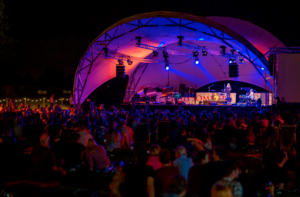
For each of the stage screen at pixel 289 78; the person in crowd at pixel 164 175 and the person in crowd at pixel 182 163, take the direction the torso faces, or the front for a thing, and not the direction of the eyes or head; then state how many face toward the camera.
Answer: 1

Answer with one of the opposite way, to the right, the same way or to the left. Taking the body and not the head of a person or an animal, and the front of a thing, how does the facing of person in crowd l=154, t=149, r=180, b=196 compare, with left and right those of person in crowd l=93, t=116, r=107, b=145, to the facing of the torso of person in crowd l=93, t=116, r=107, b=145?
the same way

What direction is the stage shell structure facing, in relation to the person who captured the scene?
facing the viewer and to the left of the viewer

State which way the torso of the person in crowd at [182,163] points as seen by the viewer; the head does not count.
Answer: away from the camera

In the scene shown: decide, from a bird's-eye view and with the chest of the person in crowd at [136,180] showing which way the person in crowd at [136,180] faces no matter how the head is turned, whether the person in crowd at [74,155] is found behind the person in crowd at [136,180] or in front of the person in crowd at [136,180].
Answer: in front

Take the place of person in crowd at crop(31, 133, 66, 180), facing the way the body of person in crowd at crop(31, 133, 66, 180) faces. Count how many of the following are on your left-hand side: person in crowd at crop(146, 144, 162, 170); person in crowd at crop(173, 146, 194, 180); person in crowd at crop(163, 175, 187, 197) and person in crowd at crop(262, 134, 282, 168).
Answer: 0

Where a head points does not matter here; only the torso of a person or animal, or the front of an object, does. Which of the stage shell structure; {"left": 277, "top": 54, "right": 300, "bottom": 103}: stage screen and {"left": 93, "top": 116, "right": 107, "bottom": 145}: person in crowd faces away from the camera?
the person in crowd

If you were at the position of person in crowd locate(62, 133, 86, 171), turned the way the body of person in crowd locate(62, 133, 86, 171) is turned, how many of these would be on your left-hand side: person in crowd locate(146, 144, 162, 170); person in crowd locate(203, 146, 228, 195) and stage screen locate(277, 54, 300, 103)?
0

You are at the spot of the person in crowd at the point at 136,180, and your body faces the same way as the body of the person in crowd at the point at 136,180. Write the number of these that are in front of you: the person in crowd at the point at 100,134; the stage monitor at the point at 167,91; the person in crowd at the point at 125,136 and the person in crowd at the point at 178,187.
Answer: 3

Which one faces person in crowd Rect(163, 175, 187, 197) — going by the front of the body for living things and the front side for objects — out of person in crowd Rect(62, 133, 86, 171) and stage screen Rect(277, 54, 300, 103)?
the stage screen

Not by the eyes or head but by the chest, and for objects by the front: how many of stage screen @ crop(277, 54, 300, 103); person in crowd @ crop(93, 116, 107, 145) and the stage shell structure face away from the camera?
1

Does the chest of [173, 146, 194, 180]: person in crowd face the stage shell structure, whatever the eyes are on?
yes

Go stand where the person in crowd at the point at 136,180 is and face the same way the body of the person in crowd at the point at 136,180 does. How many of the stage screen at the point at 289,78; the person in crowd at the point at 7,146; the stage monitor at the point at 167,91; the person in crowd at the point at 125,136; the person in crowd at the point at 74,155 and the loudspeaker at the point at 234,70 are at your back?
0

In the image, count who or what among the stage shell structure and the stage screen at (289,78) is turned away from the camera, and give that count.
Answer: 0

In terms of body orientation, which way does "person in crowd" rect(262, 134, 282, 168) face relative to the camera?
away from the camera

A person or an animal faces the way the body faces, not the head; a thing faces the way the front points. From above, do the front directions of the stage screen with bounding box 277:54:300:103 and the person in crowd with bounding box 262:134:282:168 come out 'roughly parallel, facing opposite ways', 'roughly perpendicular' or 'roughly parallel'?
roughly parallel, facing opposite ways

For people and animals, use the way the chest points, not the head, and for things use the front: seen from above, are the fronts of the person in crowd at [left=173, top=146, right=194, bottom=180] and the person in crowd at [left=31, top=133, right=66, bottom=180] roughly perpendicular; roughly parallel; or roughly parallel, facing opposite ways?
roughly parallel

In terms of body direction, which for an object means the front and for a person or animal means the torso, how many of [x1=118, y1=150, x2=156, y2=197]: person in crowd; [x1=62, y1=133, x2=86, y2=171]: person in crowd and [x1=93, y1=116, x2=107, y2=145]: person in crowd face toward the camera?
0

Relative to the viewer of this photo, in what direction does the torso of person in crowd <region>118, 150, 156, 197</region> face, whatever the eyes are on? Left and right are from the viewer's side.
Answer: facing away from the viewer

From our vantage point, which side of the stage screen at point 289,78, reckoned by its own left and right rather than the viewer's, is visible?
front

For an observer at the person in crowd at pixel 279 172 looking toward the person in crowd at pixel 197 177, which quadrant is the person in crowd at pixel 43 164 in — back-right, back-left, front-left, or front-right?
front-right

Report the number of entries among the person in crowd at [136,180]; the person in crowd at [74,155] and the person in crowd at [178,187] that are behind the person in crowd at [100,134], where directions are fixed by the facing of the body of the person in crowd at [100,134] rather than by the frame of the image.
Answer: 3

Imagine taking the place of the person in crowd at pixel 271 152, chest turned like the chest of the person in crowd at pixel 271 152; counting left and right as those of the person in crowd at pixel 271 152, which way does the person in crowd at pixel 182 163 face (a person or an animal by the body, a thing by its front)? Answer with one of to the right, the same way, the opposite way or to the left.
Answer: the same way

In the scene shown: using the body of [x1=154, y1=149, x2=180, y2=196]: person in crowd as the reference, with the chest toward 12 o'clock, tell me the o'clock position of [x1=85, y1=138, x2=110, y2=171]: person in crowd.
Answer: [x1=85, y1=138, x2=110, y2=171]: person in crowd is roughly at 11 o'clock from [x1=154, y1=149, x2=180, y2=196]: person in crowd.

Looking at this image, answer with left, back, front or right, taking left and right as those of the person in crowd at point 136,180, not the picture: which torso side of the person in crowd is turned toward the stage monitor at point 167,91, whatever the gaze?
front
